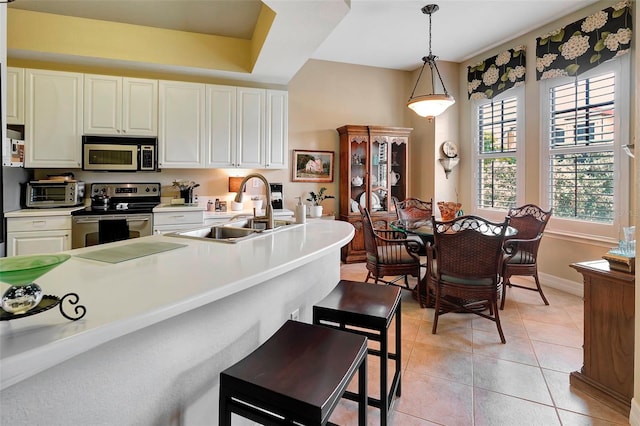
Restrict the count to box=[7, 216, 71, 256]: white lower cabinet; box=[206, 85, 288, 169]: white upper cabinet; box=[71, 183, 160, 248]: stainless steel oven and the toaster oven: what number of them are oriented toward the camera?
4

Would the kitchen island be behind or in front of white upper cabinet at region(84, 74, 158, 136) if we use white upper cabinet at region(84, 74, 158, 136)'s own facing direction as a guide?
in front

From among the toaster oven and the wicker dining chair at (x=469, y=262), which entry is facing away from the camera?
the wicker dining chair

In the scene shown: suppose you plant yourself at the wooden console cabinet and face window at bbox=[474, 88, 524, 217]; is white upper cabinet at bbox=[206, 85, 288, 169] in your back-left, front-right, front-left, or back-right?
front-left

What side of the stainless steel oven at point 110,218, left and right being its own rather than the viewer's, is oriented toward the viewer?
front

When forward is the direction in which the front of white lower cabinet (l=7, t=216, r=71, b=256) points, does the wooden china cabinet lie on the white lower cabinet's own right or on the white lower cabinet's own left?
on the white lower cabinet's own left

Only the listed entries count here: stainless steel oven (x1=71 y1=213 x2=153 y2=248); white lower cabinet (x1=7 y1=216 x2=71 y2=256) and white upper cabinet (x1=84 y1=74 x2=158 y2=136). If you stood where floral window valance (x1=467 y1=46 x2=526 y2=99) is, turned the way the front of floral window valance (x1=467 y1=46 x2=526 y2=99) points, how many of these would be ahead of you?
3

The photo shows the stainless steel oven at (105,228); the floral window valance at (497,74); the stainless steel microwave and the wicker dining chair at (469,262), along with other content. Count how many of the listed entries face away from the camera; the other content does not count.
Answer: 1

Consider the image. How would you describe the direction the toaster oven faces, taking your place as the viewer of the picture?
facing the viewer

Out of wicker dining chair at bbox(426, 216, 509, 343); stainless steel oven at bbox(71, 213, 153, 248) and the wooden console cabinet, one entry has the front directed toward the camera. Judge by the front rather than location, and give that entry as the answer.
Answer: the stainless steel oven

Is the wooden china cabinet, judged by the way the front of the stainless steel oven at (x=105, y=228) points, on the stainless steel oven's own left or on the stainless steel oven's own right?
on the stainless steel oven's own left

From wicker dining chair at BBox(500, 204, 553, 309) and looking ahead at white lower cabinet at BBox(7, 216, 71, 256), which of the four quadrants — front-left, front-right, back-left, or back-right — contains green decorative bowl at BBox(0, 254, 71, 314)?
front-left

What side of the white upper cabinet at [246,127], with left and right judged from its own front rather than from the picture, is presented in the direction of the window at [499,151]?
left
